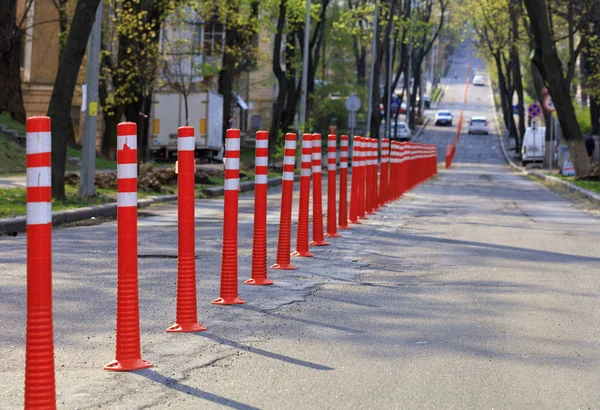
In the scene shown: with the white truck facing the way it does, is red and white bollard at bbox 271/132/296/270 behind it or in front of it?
behind

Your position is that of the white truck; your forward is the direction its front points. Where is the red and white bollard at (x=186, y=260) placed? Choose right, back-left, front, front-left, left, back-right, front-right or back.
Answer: back

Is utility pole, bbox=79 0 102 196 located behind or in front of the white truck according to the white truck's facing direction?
behind

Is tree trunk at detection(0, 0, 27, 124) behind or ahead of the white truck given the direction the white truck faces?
behind

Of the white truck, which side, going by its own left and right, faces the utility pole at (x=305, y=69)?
right

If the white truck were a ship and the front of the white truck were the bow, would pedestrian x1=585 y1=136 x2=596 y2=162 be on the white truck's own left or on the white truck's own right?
on the white truck's own right

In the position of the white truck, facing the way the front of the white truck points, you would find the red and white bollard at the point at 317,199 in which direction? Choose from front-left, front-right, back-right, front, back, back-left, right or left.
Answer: back

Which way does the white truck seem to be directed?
away from the camera

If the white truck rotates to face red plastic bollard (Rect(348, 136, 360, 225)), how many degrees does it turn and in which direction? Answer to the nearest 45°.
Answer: approximately 180°

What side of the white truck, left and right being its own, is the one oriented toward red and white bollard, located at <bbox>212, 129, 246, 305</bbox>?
back

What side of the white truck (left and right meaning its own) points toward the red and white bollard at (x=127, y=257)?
back

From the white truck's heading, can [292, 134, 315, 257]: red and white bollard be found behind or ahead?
behind
